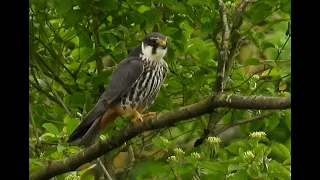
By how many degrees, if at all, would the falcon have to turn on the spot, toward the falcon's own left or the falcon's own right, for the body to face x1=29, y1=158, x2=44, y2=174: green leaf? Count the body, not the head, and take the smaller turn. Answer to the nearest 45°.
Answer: approximately 90° to the falcon's own right

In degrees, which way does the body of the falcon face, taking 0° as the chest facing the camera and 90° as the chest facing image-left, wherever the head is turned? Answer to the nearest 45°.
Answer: approximately 315°

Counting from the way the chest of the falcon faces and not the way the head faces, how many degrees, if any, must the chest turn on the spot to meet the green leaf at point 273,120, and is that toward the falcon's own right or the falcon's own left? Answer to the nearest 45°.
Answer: approximately 45° to the falcon's own left

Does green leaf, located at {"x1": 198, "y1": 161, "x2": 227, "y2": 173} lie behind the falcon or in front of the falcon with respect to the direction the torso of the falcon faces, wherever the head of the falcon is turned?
in front
